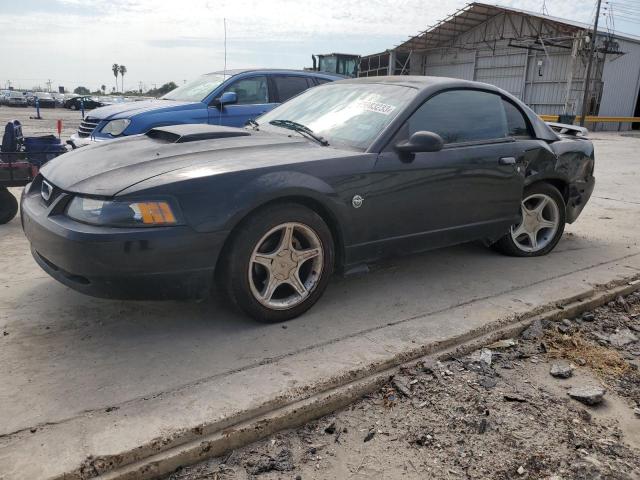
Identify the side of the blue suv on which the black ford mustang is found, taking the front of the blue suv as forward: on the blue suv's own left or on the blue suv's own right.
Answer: on the blue suv's own left

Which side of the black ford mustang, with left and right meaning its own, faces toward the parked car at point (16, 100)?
right

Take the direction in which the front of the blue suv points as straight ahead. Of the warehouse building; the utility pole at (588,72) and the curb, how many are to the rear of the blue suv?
2

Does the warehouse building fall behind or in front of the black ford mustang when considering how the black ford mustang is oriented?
behind

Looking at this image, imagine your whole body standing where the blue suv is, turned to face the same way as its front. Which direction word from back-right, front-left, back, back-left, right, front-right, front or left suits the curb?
front-left

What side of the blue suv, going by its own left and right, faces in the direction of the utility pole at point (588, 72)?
back

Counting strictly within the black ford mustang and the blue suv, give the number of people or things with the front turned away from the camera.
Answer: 0

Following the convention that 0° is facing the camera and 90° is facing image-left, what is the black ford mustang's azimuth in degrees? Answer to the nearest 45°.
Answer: approximately 45°

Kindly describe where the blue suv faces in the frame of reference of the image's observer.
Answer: facing the viewer and to the left of the viewer

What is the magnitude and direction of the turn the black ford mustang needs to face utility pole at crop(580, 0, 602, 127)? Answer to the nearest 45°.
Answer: approximately 180°
